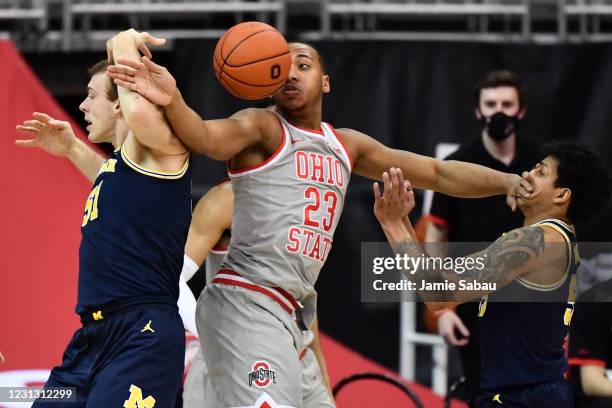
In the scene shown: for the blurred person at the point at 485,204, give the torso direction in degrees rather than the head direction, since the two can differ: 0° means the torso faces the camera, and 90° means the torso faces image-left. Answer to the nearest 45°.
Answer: approximately 0°

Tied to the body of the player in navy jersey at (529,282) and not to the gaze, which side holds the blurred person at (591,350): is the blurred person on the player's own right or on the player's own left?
on the player's own right

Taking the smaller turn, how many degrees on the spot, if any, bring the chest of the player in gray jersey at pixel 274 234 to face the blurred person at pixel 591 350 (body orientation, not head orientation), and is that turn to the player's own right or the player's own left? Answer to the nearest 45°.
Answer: approximately 90° to the player's own left

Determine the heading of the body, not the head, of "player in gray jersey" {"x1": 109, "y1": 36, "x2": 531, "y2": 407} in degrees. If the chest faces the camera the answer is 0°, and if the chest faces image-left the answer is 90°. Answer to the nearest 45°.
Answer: approximately 315°

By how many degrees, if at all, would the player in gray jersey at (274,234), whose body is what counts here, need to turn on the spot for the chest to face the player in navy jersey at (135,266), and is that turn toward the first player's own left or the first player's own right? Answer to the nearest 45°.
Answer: approximately 90° to the first player's own right

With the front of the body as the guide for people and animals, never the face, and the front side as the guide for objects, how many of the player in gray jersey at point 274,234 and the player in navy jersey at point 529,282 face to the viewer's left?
1

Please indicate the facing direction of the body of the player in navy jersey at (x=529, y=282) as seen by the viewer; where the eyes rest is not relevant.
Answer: to the viewer's left
